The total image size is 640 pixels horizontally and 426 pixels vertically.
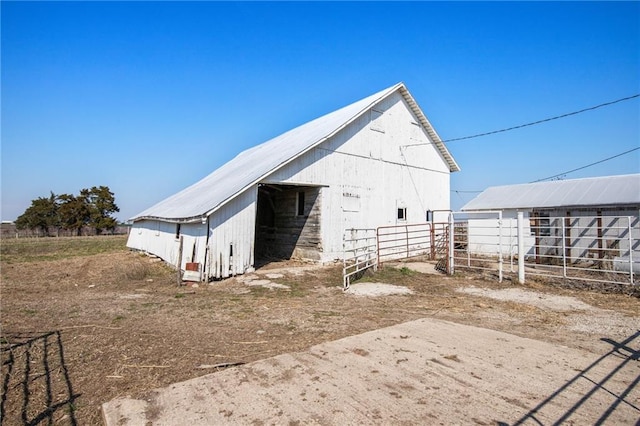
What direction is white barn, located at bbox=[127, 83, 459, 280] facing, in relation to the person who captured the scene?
facing the viewer and to the right of the viewer
